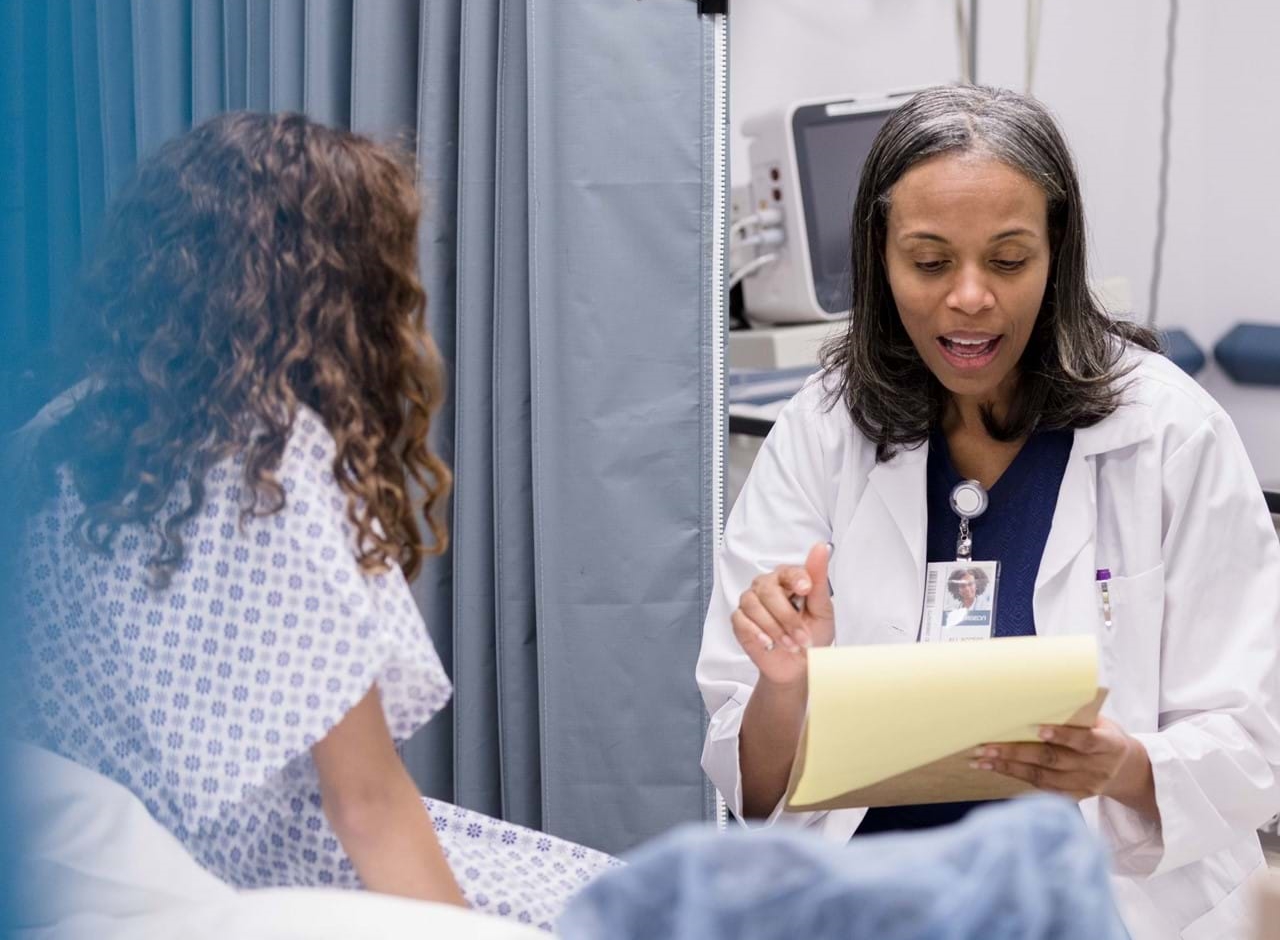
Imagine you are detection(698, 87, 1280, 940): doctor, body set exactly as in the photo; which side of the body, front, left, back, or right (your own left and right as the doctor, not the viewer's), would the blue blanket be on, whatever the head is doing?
front

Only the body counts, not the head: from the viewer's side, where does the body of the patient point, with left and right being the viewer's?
facing away from the viewer and to the right of the viewer

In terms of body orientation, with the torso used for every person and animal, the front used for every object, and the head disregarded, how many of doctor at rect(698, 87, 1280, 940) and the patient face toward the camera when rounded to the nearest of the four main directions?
1

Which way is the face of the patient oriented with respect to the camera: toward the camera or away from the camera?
away from the camera

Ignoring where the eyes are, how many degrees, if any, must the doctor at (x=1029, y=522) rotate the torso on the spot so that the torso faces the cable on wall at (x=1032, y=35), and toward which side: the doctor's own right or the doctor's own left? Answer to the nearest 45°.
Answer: approximately 180°

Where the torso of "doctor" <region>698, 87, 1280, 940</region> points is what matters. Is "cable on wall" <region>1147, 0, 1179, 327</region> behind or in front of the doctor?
behind

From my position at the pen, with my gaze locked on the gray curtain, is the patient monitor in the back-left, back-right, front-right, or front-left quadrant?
front-right

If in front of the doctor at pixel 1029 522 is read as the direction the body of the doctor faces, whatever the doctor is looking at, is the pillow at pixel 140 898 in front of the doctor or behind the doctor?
in front

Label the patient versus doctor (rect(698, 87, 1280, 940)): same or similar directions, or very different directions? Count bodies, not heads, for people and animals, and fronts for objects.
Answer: very different directions

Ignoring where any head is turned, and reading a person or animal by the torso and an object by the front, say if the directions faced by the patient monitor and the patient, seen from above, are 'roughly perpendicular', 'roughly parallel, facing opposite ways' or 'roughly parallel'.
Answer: roughly perpendicular

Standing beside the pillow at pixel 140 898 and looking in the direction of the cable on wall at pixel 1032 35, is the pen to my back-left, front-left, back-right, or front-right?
front-right

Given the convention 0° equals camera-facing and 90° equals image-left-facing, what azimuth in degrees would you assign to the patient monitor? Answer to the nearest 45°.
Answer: approximately 315°

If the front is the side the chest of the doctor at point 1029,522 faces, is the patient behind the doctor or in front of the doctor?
in front

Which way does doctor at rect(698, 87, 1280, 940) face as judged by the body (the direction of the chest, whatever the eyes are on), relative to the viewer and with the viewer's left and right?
facing the viewer
